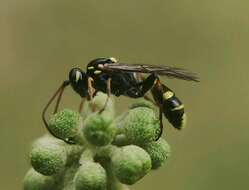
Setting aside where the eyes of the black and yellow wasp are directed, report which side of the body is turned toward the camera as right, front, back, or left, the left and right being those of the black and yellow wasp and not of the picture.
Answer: left
